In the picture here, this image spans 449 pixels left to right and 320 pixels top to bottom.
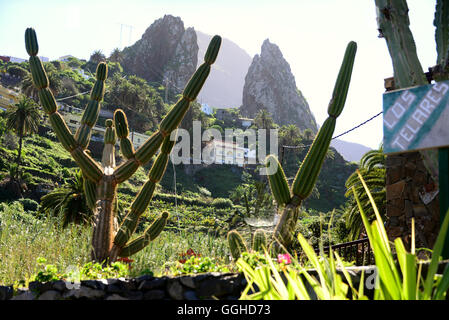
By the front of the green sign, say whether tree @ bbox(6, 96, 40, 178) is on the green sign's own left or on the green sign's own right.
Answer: on the green sign's own right

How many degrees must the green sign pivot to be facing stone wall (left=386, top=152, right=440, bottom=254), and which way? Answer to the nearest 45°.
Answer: approximately 135° to its right

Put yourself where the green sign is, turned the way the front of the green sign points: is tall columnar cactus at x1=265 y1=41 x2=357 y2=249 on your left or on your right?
on your right

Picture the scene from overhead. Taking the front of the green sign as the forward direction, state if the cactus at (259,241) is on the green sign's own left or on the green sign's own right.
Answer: on the green sign's own right

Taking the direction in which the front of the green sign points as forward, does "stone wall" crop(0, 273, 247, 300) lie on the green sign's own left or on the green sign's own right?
on the green sign's own right

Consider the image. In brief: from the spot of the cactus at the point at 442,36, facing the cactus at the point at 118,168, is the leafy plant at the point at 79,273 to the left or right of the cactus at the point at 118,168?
left

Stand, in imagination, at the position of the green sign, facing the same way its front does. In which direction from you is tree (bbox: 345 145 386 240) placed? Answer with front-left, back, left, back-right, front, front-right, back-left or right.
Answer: back-right

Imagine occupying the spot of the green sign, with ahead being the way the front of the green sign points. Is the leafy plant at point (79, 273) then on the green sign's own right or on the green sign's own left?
on the green sign's own right

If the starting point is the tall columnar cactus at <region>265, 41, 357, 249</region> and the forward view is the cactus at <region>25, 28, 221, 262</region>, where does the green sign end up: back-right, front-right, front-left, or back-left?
back-left

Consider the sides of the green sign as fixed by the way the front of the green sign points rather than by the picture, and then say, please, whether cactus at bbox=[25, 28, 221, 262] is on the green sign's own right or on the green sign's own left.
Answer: on the green sign's own right

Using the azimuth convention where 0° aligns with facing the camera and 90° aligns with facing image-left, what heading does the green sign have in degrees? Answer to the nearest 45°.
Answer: approximately 45°

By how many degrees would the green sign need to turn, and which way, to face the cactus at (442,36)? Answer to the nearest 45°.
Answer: approximately 135° to its right
